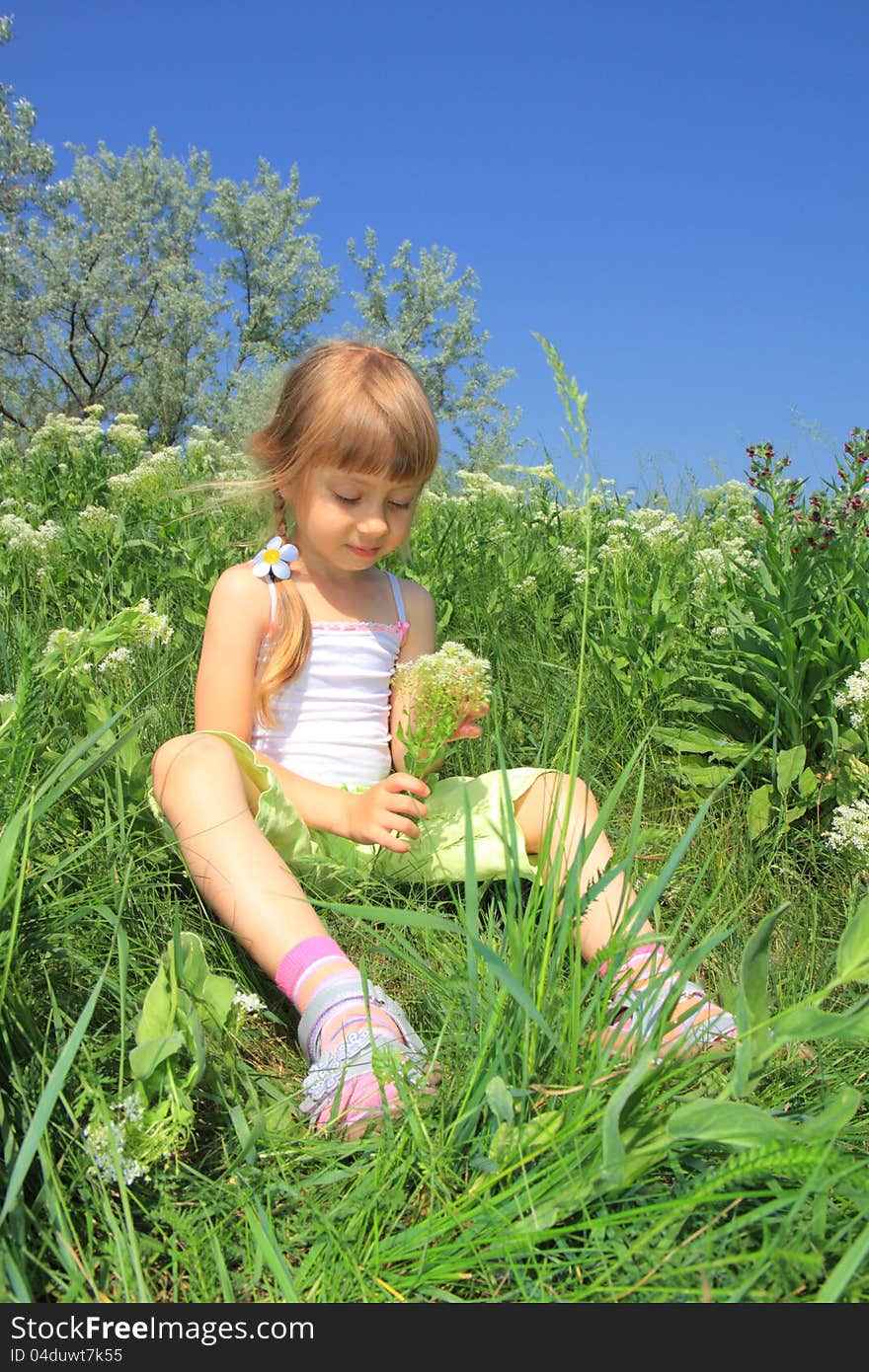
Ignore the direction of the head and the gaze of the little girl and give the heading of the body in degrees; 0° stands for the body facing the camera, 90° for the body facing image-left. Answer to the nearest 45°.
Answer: approximately 315°

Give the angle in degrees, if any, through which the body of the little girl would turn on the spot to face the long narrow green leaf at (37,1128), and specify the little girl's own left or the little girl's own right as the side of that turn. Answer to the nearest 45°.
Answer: approximately 45° to the little girl's own right

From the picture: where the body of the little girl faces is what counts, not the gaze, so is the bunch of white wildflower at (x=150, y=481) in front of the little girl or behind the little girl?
behind

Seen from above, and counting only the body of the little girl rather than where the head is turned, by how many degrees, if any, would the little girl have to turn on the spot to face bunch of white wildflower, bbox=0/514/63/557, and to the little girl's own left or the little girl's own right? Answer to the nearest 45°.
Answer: approximately 180°

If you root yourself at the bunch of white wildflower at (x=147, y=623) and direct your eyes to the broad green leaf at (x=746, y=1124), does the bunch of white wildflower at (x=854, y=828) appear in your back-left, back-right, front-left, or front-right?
front-left

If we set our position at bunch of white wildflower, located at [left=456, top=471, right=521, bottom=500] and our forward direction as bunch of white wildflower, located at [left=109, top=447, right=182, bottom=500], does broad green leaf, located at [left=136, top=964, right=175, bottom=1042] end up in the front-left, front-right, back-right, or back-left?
front-left

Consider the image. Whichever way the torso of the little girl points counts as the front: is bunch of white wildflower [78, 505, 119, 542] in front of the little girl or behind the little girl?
behind

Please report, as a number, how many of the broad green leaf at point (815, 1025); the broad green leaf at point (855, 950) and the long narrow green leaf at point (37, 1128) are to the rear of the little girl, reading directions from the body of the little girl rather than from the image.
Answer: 0

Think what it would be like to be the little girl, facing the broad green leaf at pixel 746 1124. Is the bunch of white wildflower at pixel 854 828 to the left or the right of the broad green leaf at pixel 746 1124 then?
left

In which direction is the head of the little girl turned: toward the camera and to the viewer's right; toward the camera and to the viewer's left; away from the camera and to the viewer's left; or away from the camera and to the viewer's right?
toward the camera and to the viewer's right
